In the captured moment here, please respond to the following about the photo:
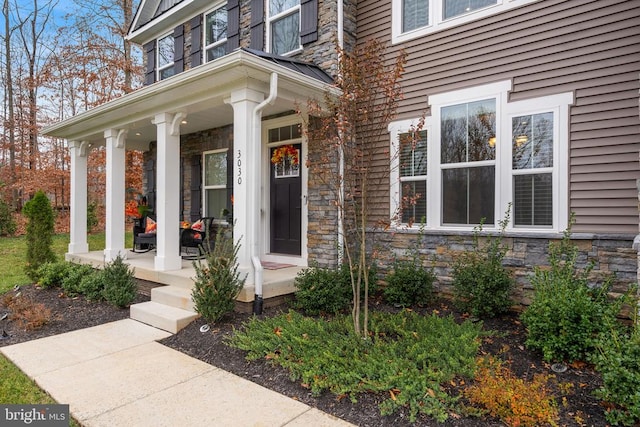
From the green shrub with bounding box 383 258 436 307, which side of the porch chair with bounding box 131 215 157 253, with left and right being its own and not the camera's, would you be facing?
left

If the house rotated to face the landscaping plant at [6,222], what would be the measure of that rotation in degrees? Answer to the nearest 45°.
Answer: approximately 90° to its right

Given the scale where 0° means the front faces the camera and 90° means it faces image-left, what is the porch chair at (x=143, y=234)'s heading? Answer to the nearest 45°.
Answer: approximately 45°

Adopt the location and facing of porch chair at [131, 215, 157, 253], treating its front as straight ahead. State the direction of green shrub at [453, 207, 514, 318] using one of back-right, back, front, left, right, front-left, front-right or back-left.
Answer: left

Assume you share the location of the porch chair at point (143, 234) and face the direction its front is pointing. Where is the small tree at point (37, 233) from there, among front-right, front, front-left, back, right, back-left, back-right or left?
front-right

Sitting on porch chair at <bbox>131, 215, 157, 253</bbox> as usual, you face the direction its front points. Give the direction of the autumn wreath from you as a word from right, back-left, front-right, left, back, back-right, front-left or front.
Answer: left
